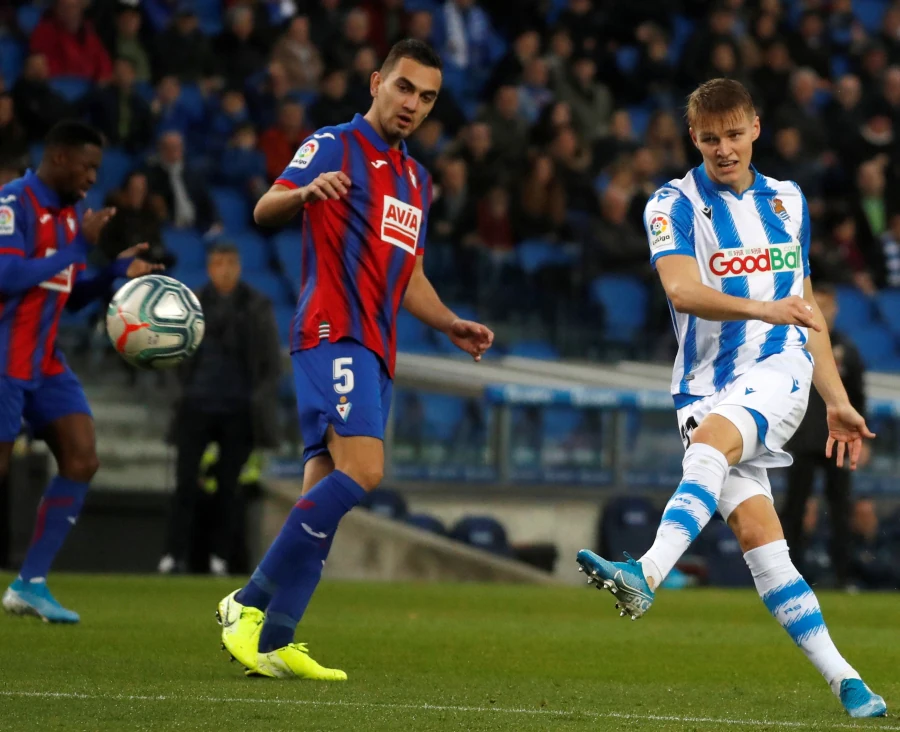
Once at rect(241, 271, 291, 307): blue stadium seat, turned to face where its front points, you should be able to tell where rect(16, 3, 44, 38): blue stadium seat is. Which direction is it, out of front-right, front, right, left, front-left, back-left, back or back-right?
back-right

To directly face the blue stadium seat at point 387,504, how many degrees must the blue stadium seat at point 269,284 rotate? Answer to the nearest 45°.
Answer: approximately 45° to its left

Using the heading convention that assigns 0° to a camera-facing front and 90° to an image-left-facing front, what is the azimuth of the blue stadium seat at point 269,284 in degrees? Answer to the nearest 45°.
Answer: approximately 0°

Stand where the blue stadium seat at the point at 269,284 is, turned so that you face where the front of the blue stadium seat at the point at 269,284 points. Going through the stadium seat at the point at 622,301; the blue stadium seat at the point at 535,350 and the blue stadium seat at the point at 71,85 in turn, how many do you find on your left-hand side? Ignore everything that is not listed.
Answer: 2

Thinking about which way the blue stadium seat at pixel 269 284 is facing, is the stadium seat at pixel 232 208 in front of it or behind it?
behind

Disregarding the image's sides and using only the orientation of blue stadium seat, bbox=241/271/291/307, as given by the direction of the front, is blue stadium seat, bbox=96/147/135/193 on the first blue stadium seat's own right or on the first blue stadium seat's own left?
on the first blue stadium seat's own right

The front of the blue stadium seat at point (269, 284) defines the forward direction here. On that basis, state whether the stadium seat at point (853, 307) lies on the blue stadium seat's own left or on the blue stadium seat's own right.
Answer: on the blue stadium seat's own left

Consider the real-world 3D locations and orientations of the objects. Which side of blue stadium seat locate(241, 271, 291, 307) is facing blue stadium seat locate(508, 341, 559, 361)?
left

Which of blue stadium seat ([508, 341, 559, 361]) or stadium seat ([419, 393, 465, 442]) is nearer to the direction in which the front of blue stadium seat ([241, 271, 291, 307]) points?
the stadium seat
